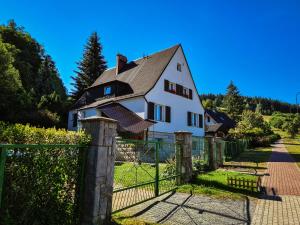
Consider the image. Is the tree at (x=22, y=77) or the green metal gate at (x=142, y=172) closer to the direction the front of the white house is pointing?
the green metal gate

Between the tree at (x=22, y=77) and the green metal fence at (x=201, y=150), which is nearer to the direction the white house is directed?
the green metal fence

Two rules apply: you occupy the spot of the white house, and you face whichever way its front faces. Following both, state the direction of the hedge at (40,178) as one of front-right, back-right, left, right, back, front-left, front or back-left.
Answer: front-right

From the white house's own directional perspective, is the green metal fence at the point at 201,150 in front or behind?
in front

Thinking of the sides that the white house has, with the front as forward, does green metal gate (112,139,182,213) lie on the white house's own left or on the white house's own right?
on the white house's own right

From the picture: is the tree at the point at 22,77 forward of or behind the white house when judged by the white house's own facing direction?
behind

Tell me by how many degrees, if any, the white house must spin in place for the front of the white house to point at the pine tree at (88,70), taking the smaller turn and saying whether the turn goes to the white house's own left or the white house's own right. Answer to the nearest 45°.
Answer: approximately 180°

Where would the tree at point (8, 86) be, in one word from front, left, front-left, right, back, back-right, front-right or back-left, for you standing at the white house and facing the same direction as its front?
back-right

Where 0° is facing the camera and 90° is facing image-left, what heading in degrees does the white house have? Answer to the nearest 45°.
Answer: approximately 315°
